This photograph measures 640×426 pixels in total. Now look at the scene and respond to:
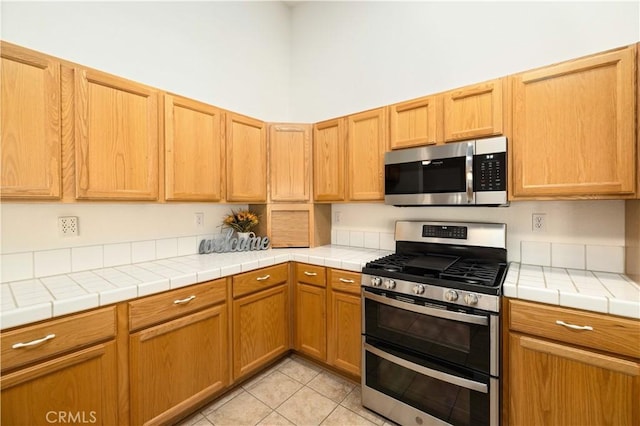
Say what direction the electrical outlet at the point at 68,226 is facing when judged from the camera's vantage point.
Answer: facing the viewer

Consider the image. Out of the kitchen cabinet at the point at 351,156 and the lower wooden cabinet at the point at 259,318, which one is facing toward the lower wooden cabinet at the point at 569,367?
the lower wooden cabinet at the point at 259,318

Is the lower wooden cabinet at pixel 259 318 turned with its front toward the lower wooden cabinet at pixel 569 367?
yes

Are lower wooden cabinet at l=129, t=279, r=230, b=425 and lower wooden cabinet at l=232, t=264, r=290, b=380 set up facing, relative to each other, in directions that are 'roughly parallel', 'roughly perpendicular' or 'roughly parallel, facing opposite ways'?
roughly parallel

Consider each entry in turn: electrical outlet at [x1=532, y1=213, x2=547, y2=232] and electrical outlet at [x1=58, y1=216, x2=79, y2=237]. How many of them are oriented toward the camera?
2

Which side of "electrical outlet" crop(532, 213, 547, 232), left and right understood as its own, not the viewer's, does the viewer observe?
front

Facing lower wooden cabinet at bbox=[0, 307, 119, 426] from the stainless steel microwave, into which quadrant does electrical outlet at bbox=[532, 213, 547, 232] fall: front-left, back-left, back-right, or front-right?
back-left

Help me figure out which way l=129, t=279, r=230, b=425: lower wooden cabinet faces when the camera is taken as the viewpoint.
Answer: facing the viewer and to the right of the viewer

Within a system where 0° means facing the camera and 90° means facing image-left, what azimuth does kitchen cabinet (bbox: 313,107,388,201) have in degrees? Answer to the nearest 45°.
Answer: approximately 45°

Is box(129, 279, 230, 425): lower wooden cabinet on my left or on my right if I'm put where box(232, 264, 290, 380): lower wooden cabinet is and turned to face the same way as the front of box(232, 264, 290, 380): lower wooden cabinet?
on my right

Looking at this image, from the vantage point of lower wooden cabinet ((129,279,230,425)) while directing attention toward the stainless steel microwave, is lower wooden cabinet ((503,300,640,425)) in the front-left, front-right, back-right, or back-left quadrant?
front-right

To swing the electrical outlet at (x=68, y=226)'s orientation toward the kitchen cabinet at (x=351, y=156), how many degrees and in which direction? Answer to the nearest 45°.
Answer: approximately 45° to its left

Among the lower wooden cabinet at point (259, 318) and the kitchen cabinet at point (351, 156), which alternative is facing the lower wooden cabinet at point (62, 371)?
the kitchen cabinet
